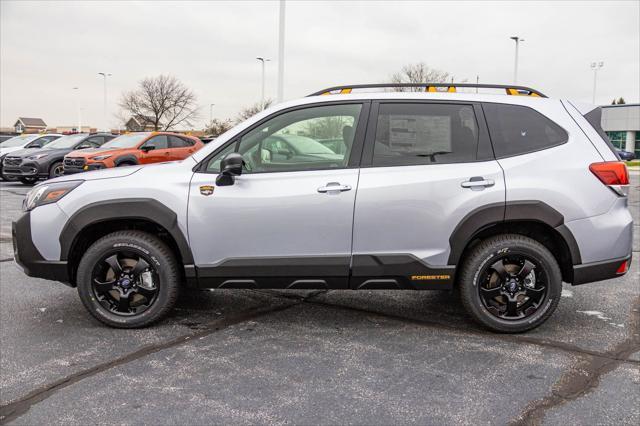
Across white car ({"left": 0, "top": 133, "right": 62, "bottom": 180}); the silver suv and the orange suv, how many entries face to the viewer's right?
0

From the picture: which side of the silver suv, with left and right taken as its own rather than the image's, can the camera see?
left

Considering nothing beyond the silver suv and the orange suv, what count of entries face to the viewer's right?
0

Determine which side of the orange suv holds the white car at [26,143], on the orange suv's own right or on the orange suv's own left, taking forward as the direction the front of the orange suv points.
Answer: on the orange suv's own right

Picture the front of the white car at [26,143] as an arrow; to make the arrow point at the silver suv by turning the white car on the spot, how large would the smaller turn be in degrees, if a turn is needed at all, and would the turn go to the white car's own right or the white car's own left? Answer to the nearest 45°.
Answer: approximately 45° to the white car's own left

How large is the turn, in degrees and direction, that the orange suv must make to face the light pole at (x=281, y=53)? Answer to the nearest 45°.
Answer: approximately 180°

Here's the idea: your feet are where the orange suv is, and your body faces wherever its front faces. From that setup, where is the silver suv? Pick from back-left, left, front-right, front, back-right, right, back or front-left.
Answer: front-left

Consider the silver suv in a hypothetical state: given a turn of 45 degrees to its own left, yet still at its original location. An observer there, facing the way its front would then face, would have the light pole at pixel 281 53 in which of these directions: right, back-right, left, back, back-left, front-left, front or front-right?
back-right

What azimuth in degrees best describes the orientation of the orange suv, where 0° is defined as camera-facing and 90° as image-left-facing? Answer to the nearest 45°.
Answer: approximately 45°

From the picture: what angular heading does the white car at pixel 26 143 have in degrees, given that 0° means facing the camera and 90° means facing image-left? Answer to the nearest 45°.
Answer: approximately 45°

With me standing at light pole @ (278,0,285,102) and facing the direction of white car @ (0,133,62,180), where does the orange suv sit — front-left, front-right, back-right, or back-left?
front-left

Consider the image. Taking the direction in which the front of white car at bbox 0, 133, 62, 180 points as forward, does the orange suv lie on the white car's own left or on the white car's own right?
on the white car's own left

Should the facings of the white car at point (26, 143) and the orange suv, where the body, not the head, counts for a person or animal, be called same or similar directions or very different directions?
same or similar directions
